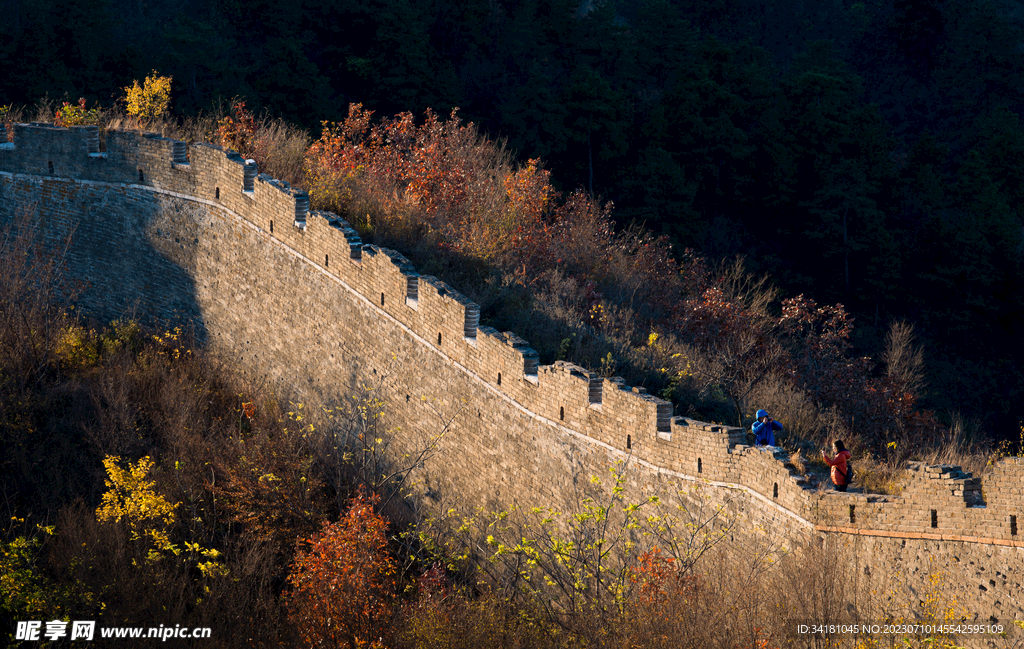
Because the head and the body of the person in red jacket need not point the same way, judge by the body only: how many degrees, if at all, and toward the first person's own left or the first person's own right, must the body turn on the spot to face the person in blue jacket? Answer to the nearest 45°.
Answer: approximately 45° to the first person's own right

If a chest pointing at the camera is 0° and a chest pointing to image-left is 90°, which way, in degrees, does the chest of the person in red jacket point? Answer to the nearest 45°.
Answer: approximately 90°
